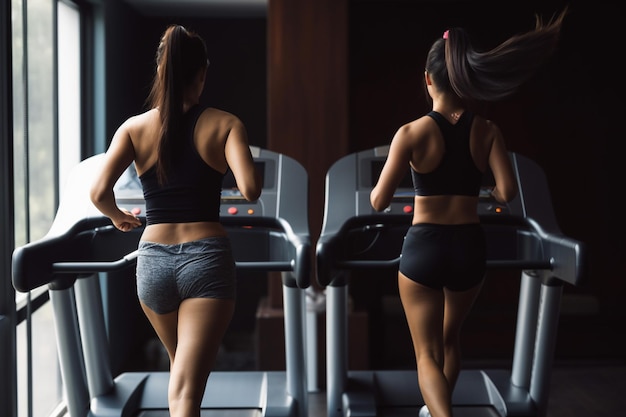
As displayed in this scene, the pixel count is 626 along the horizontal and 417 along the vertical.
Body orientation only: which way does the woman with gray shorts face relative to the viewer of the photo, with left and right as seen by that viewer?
facing away from the viewer

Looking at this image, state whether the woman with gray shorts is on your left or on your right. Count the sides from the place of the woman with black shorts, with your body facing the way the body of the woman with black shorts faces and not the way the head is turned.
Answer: on your left

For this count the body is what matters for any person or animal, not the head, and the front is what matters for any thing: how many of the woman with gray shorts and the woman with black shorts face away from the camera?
2

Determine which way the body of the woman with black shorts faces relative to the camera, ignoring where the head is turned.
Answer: away from the camera
